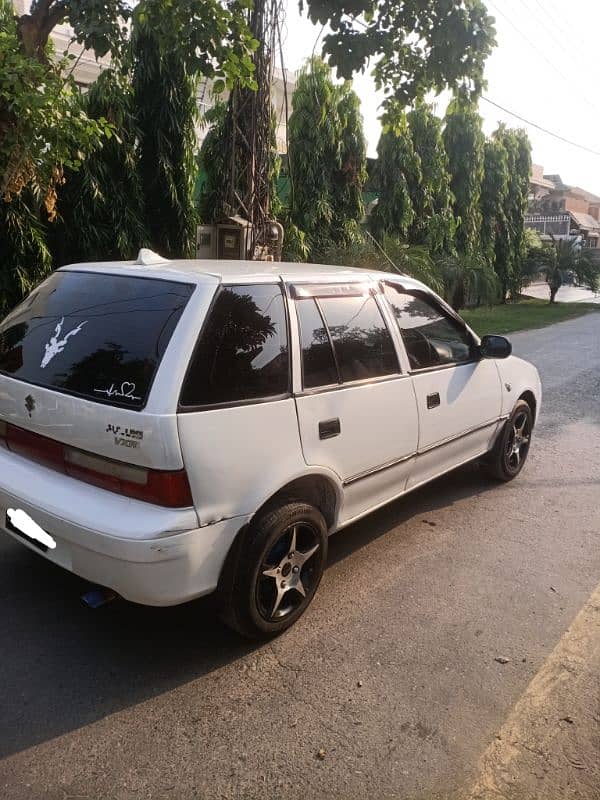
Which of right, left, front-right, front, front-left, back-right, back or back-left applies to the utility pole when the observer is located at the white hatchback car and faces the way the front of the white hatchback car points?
front-left

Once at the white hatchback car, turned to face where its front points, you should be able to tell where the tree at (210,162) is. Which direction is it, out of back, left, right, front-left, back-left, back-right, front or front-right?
front-left

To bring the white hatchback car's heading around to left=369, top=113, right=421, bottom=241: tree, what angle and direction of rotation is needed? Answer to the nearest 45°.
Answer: approximately 45° to its left

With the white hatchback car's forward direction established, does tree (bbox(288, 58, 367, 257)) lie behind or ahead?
ahead

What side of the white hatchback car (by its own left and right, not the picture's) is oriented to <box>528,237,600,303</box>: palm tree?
front

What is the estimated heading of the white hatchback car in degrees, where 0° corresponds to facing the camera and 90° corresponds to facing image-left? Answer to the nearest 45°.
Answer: approximately 225°

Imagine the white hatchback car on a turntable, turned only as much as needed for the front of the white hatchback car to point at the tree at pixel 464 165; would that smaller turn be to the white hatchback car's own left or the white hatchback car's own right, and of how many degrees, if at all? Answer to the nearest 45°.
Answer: approximately 45° to the white hatchback car's own left

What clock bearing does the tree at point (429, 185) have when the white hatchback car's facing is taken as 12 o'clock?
The tree is roughly at 11 o'clock from the white hatchback car.

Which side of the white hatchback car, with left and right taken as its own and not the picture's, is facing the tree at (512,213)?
front

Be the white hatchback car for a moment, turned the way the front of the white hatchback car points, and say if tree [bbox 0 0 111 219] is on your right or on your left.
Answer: on your left
